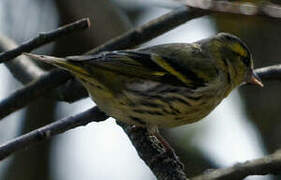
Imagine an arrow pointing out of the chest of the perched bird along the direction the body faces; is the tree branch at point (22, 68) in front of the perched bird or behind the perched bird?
behind

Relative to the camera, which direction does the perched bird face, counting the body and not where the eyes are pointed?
to the viewer's right
